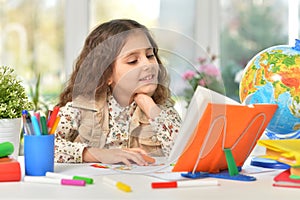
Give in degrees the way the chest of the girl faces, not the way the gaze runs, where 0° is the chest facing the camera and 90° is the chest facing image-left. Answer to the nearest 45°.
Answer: approximately 315°
